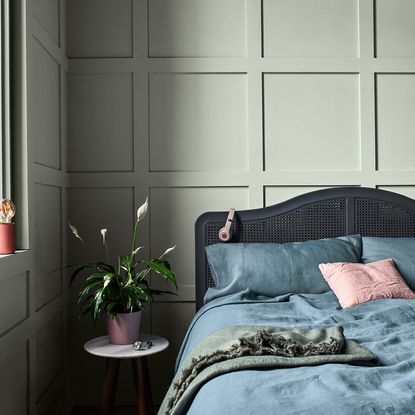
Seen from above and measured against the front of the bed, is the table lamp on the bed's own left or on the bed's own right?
on the bed's own right

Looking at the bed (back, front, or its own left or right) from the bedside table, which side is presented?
right

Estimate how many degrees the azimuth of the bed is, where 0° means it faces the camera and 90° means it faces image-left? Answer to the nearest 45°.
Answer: approximately 0°

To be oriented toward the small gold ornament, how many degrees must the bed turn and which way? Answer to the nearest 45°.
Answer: approximately 90° to its right
